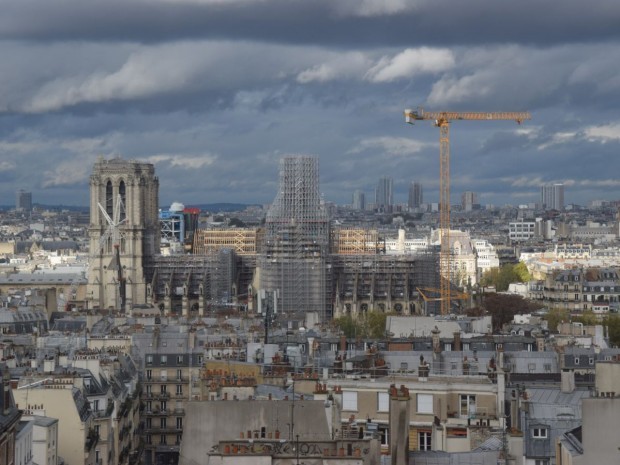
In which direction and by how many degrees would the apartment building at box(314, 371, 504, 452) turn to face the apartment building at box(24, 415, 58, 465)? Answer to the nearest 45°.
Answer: approximately 90° to its right

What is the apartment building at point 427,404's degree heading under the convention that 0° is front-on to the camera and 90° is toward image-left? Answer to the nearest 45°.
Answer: approximately 0°

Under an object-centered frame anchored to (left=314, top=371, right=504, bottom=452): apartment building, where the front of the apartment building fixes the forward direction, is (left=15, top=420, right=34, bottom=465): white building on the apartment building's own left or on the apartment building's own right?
on the apartment building's own right
